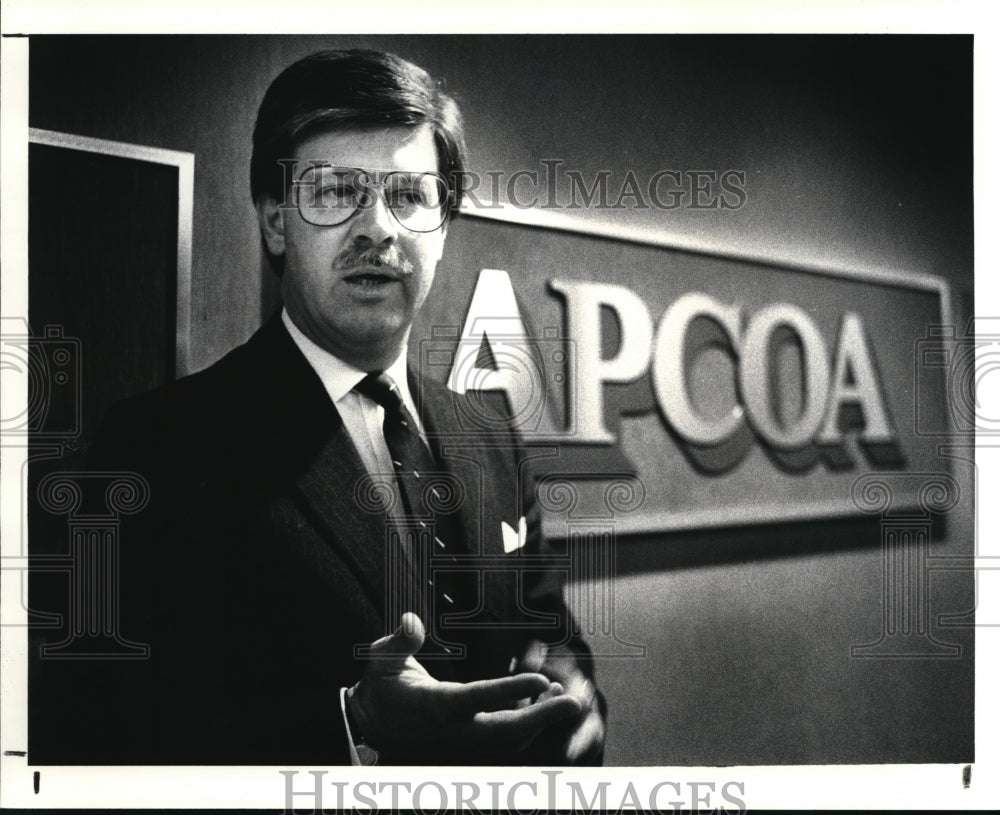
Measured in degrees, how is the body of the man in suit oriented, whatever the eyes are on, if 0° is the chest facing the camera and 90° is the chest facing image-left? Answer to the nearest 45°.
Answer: approximately 315°

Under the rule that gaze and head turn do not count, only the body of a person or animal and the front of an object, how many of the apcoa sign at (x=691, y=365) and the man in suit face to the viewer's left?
0
